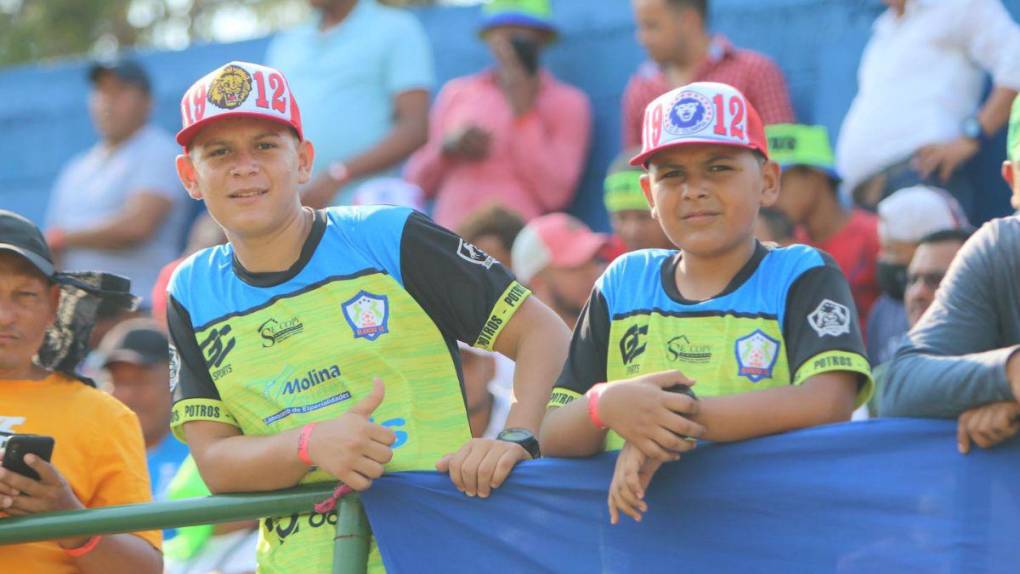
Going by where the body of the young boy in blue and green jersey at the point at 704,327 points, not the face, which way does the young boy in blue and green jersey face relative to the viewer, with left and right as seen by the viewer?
facing the viewer

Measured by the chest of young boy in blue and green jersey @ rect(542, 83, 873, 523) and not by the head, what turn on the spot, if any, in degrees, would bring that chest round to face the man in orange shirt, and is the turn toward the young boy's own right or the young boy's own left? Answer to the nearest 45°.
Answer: approximately 90° to the young boy's own right

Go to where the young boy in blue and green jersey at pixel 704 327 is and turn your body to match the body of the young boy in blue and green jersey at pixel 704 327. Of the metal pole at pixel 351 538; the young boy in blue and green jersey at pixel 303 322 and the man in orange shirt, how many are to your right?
3

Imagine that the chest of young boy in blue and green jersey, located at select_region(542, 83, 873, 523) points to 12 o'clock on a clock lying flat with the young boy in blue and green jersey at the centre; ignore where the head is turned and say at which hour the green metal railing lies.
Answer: The green metal railing is roughly at 3 o'clock from the young boy in blue and green jersey.

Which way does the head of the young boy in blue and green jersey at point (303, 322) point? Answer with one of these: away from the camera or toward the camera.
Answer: toward the camera

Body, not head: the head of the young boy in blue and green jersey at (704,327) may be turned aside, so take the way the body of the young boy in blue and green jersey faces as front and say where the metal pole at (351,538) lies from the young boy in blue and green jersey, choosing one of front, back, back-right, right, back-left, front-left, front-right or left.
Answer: right

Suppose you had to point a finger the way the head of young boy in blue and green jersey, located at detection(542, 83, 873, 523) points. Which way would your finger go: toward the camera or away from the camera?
toward the camera

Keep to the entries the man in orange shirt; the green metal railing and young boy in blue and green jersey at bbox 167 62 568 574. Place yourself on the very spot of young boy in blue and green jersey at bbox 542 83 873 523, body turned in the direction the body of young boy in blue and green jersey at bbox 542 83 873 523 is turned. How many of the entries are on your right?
3

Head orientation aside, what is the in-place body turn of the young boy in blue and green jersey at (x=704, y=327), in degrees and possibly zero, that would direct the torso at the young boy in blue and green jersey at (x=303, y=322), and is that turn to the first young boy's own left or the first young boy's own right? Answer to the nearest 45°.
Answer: approximately 90° to the first young boy's own right
